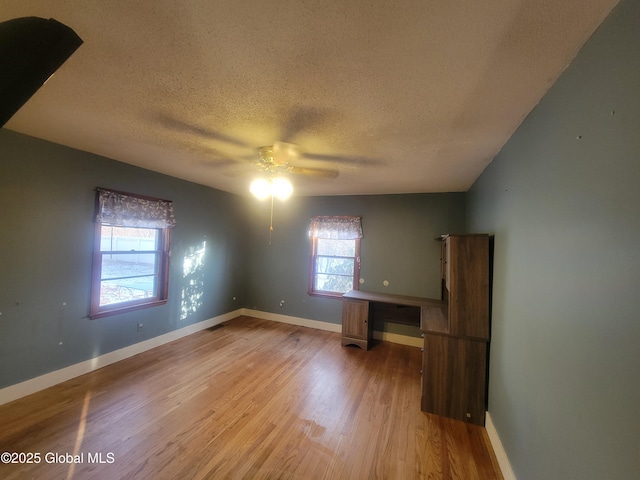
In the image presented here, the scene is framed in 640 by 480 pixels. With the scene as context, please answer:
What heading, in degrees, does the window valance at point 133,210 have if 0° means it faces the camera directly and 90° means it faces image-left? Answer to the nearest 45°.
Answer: approximately 315°

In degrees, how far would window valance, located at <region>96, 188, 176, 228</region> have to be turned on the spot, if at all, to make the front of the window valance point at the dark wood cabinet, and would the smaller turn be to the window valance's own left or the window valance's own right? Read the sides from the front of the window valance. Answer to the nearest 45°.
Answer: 0° — it already faces it

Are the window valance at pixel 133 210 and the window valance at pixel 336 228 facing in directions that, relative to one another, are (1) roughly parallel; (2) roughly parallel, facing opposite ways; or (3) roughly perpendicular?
roughly perpendicular

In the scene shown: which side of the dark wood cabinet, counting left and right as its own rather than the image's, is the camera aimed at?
left

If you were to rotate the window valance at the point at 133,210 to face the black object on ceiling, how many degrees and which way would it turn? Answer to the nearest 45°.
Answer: approximately 45° to its right

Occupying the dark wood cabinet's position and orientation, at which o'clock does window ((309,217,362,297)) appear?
The window is roughly at 1 o'clock from the dark wood cabinet.

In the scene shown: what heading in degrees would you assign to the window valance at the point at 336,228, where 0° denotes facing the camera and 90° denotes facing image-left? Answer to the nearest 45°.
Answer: approximately 0°

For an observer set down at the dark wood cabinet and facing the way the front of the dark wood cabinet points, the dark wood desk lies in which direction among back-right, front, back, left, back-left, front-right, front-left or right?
front-right

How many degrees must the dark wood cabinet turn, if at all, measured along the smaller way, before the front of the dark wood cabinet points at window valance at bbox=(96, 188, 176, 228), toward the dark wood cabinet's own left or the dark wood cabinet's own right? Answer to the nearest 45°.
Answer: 0° — it already faces it

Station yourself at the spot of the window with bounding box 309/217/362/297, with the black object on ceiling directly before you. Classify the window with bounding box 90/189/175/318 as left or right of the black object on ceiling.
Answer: right

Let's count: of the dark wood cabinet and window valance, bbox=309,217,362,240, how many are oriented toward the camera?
1

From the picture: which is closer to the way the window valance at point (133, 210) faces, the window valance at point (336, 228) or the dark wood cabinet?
the dark wood cabinet

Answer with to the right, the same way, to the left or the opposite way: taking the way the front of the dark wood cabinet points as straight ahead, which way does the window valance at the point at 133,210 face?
the opposite way
